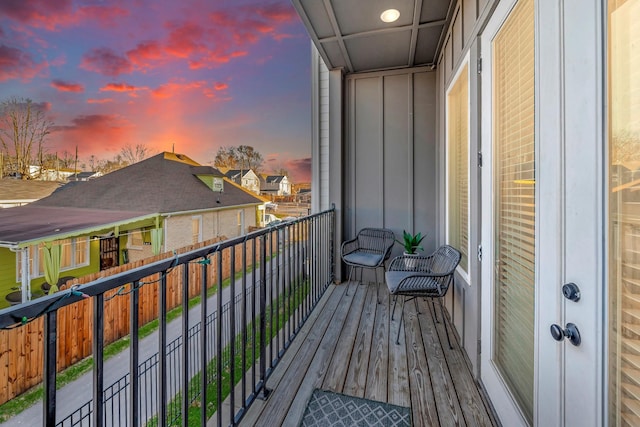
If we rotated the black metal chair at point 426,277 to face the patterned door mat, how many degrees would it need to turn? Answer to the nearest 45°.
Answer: approximately 90° to its left

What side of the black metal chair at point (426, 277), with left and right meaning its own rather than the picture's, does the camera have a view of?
left

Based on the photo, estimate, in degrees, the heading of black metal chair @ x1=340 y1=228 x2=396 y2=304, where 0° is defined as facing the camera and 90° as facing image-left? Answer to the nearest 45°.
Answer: approximately 45°
